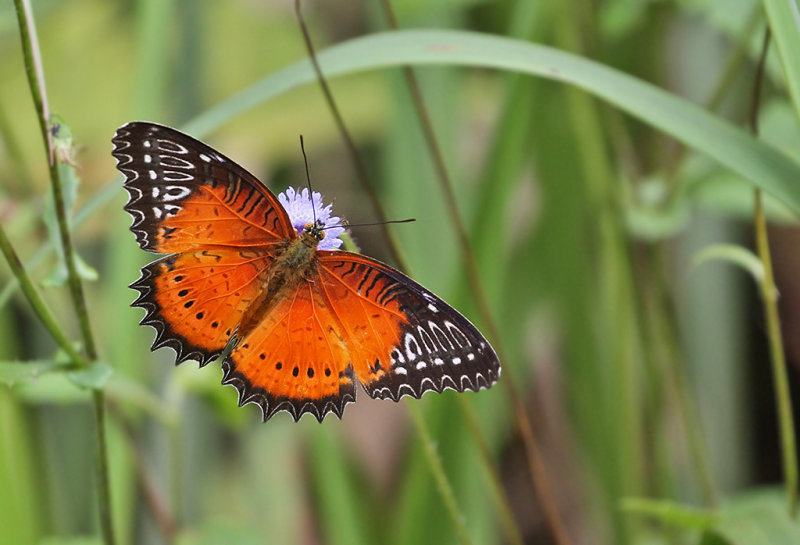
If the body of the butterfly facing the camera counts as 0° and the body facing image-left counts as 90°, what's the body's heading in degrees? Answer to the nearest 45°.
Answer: approximately 225°

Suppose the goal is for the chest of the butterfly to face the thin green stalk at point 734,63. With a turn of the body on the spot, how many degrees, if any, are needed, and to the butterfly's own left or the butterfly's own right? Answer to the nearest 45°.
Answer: approximately 45° to the butterfly's own right
